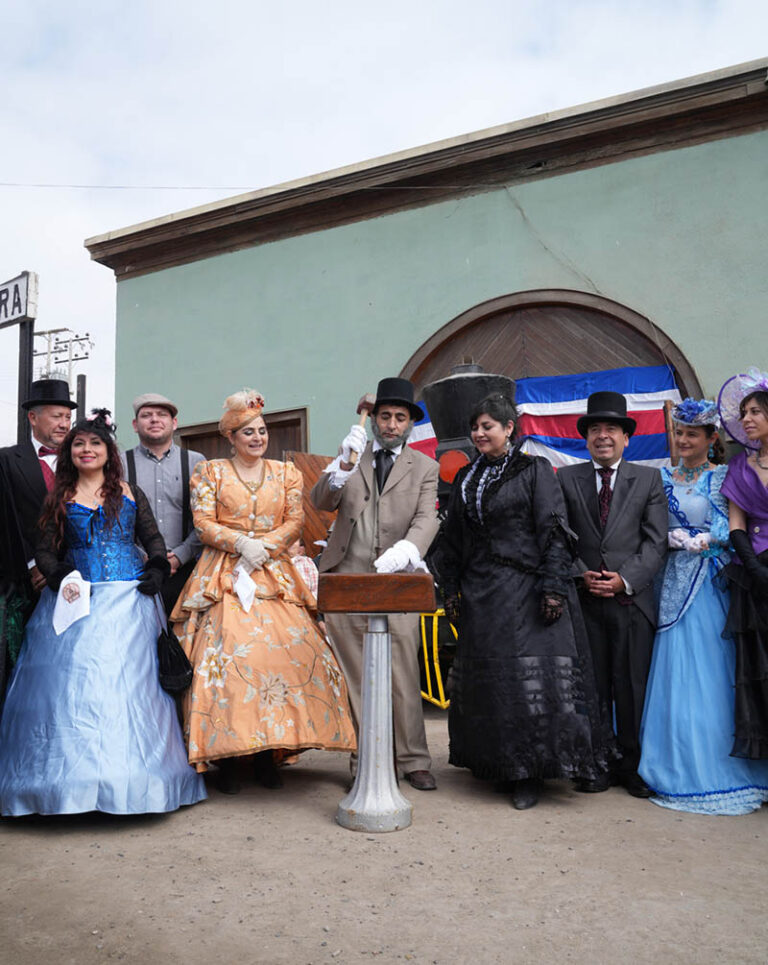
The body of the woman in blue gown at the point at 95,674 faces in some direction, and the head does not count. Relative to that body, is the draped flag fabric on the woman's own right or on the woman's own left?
on the woman's own left

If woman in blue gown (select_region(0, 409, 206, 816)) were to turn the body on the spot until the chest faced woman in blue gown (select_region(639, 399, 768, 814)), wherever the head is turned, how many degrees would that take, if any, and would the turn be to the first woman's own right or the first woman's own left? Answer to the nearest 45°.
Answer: approximately 90° to the first woman's own left

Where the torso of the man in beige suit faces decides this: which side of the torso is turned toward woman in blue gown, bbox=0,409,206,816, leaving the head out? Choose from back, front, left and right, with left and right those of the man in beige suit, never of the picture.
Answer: right

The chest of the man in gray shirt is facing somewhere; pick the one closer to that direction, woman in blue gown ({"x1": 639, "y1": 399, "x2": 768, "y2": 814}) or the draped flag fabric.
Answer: the woman in blue gown
